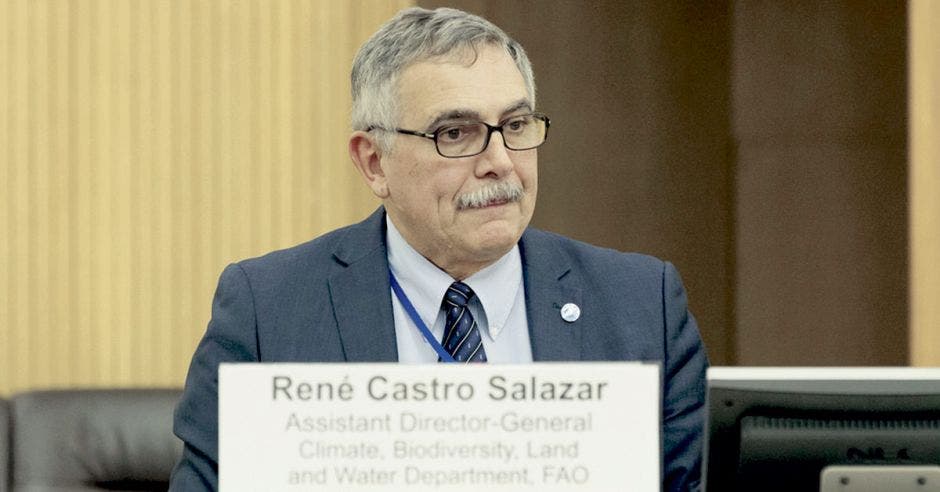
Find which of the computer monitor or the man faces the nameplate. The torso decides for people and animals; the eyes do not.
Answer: the man

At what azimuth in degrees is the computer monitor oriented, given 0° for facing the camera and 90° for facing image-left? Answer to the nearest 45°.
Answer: approximately 180°

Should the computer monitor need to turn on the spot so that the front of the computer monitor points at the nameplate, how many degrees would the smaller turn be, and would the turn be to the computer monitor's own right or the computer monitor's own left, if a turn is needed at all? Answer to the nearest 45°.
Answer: approximately 135° to the computer monitor's own left

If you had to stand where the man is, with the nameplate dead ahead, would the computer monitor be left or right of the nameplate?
left

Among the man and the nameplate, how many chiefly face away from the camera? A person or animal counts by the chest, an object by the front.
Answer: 0

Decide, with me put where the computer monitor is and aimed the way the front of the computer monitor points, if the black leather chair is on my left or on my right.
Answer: on my left

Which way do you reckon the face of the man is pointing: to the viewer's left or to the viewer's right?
to the viewer's right

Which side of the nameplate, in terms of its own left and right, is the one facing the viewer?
front

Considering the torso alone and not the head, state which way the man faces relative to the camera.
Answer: toward the camera

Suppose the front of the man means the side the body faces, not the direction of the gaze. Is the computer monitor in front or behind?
in front

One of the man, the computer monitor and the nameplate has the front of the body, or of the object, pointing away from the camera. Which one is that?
the computer monitor
